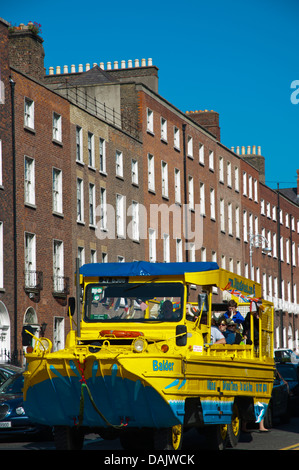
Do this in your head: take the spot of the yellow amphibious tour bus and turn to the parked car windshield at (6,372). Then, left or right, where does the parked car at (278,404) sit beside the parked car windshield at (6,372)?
right

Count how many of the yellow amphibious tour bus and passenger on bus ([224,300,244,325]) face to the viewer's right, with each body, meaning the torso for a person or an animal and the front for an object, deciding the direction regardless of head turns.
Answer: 0

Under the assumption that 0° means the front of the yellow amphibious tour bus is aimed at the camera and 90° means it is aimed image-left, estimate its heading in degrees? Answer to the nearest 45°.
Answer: approximately 45°

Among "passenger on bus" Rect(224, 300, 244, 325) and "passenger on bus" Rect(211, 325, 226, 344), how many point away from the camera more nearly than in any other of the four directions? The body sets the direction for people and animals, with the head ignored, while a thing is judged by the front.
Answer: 0

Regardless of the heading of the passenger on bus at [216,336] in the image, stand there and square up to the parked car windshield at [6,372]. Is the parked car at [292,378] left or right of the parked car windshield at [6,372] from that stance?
right

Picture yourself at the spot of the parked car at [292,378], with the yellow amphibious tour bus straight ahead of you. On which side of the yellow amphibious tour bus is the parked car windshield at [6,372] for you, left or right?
right

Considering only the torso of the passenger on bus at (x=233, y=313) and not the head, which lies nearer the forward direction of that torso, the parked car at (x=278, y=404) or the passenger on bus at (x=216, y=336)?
the passenger on bus

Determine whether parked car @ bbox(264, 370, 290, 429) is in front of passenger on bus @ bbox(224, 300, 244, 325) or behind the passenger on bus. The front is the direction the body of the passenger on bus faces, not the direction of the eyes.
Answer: behind

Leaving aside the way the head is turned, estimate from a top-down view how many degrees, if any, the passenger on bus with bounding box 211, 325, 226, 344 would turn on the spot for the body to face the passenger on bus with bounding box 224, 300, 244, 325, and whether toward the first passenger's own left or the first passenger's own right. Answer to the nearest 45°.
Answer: approximately 135° to the first passenger's own right

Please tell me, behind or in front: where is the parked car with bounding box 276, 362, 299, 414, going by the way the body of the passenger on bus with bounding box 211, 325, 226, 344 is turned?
behind
